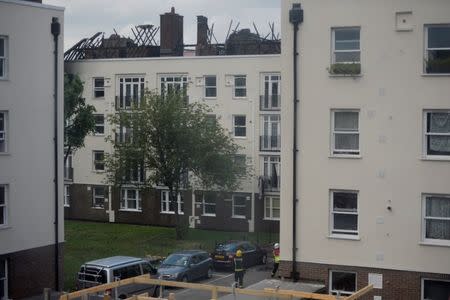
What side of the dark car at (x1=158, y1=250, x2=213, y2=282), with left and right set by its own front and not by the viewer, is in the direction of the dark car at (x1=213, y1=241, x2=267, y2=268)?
back

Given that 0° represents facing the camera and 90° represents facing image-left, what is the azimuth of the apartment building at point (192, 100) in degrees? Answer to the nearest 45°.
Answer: approximately 0°

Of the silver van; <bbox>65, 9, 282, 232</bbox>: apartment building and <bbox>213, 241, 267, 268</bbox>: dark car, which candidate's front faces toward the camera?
the apartment building

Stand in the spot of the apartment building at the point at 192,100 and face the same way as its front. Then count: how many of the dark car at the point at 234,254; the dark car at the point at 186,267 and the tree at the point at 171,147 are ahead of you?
3

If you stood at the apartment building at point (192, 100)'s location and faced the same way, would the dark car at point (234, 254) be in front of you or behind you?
in front

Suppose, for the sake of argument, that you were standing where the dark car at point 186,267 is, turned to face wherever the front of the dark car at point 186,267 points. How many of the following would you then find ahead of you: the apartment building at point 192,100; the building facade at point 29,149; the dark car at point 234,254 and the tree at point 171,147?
1

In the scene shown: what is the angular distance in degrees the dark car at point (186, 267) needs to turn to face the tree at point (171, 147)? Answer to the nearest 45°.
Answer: approximately 135° to its right

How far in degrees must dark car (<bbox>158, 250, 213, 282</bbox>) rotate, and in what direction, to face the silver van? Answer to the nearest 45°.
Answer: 0° — it already faces it

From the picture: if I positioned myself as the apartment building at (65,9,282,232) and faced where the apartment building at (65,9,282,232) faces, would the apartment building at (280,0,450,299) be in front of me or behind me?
in front

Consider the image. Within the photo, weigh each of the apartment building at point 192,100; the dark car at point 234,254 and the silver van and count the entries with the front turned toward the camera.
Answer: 1
